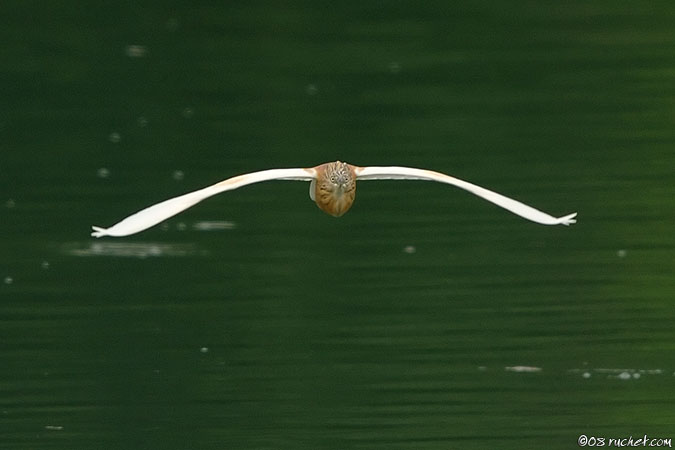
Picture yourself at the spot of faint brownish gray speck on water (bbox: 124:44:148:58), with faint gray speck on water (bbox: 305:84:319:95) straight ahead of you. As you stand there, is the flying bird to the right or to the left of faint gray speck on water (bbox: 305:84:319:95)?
right

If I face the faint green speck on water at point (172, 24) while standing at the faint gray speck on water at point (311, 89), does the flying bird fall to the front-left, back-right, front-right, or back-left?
back-left

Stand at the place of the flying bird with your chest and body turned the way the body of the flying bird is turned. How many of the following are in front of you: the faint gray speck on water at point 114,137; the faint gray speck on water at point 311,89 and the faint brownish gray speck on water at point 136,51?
0

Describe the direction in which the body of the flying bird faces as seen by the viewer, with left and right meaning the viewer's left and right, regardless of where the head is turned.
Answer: facing the viewer

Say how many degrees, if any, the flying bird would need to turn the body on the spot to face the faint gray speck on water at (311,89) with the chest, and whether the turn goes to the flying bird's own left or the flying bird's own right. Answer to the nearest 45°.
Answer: approximately 180°

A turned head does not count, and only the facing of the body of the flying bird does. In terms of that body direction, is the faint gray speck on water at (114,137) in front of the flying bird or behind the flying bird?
behind

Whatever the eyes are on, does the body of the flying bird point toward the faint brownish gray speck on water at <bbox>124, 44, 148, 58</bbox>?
no
